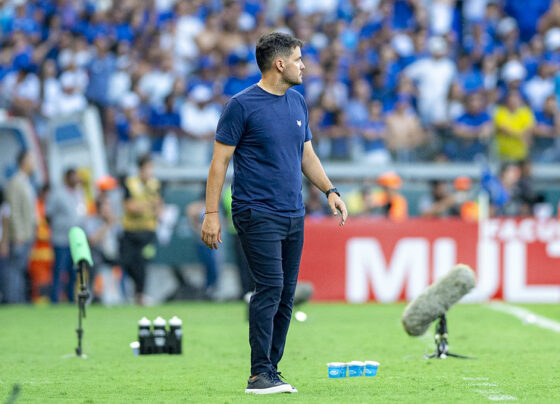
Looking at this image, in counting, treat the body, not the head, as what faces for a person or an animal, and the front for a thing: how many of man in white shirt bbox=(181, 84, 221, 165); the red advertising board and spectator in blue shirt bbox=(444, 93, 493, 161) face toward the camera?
3

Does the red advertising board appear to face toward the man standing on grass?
yes

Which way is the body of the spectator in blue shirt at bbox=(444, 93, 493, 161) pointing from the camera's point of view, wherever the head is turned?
toward the camera

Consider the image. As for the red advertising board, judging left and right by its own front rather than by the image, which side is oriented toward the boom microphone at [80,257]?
front

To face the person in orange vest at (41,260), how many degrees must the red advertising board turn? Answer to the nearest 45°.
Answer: approximately 90° to its right

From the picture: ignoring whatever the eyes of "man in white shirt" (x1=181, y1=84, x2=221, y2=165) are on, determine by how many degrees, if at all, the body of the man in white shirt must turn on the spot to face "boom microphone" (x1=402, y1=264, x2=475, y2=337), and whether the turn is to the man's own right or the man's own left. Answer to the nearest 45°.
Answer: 0° — they already face it

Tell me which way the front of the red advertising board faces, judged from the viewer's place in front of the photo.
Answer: facing the viewer

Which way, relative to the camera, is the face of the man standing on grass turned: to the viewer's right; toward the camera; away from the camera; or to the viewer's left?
to the viewer's right

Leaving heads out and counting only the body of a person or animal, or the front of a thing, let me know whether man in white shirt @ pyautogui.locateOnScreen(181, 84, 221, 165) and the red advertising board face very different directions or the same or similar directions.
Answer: same or similar directions

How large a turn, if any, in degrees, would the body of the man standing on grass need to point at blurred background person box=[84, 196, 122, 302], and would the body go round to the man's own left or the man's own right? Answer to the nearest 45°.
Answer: approximately 135° to the man's own left

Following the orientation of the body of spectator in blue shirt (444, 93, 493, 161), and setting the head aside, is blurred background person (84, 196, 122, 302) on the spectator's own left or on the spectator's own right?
on the spectator's own right

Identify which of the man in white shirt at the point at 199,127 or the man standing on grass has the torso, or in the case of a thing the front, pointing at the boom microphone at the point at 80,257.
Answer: the man in white shirt

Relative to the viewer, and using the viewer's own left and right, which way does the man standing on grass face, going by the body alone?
facing the viewer and to the right of the viewer

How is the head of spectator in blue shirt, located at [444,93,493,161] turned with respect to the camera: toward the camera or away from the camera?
toward the camera

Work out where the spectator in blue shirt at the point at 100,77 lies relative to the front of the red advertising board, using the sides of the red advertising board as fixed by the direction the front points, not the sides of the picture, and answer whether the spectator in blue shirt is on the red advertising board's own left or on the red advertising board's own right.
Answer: on the red advertising board's own right
